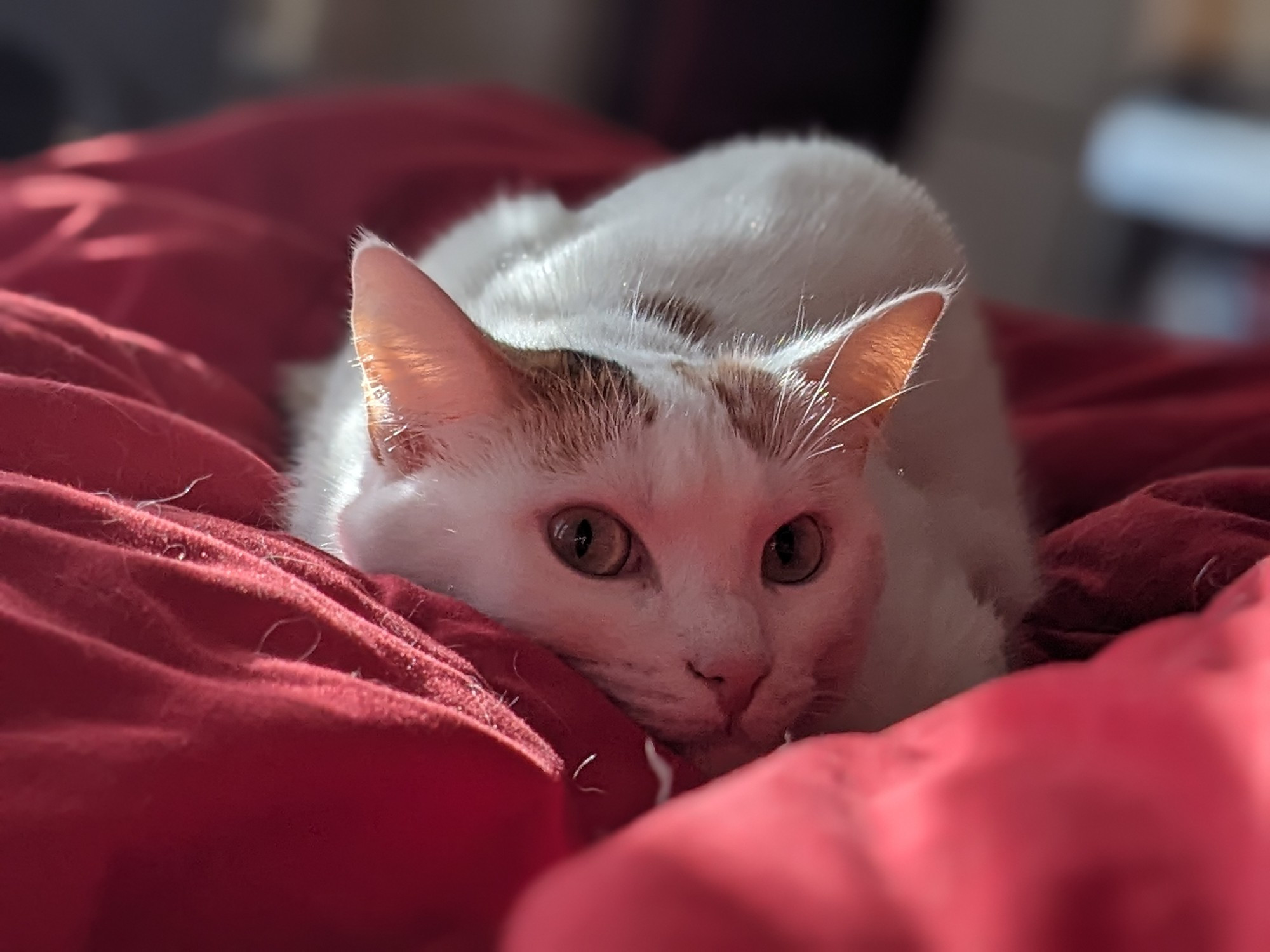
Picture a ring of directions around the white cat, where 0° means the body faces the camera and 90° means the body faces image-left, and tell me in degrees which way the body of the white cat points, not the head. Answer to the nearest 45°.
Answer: approximately 0°
